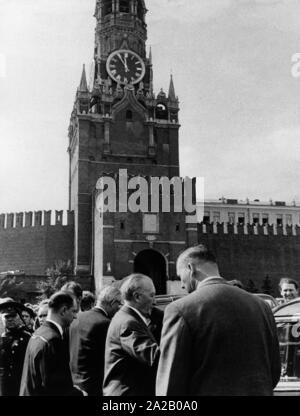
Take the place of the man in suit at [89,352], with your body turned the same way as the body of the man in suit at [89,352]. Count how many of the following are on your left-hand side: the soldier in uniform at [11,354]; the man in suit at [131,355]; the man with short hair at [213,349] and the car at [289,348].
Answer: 1

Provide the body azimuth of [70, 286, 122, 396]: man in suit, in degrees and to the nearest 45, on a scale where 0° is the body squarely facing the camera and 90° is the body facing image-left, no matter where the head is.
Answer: approximately 225°

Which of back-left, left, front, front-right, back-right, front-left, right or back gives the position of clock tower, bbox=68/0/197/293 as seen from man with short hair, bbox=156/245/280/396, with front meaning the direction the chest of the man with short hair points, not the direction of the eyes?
front-right

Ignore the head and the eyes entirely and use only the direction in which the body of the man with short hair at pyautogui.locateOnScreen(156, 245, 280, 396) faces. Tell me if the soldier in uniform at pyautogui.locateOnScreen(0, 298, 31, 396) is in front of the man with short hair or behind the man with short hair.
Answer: in front

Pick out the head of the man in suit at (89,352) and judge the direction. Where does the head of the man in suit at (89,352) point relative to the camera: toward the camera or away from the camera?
away from the camera

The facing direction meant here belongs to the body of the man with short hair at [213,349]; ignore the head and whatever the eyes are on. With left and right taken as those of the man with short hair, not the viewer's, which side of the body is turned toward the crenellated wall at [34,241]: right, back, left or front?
front

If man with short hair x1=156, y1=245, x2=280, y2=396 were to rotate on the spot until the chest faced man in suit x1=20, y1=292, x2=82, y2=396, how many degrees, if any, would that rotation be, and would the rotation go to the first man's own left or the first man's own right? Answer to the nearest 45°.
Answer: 0° — they already face them

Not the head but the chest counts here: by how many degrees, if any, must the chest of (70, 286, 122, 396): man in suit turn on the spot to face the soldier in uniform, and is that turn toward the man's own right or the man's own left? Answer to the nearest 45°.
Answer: approximately 90° to the man's own left

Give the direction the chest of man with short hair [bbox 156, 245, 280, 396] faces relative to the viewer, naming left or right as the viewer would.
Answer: facing away from the viewer and to the left of the viewer

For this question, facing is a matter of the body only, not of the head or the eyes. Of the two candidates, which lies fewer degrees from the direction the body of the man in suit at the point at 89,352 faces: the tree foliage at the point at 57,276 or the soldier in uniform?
the tree foliage
